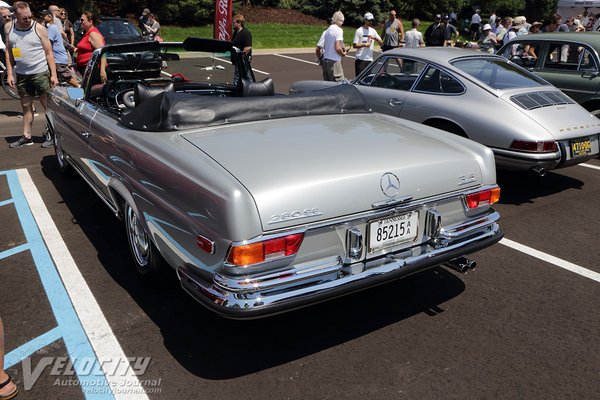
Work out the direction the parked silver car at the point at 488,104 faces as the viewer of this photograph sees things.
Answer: facing away from the viewer and to the left of the viewer

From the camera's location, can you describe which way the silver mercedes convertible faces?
facing away from the viewer and to the left of the viewer

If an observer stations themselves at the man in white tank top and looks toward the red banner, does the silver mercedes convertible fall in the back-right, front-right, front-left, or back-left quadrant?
back-right

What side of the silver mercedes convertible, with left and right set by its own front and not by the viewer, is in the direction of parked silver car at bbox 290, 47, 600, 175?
right

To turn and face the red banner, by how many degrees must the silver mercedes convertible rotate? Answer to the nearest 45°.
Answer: approximately 45° to its right

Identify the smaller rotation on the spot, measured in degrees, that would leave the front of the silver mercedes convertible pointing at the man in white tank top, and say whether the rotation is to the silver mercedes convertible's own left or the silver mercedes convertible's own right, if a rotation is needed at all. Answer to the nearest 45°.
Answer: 0° — it already faces them

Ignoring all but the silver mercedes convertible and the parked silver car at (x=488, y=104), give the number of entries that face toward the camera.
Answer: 0

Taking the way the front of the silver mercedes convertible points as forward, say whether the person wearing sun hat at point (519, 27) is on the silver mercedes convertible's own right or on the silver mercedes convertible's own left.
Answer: on the silver mercedes convertible's own right

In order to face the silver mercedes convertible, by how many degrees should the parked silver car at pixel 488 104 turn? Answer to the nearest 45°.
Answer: approximately 135° to its left

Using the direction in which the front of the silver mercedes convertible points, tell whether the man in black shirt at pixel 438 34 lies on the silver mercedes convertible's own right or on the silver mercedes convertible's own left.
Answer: on the silver mercedes convertible's own right

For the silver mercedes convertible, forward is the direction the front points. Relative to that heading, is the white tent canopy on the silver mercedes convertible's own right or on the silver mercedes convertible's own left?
on the silver mercedes convertible's own right
